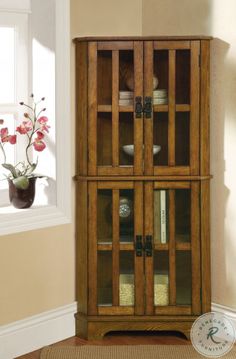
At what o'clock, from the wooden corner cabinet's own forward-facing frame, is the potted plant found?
The potted plant is roughly at 3 o'clock from the wooden corner cabinet.

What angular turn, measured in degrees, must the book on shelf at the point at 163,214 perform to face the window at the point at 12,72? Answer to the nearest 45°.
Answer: approximately 90° to its right

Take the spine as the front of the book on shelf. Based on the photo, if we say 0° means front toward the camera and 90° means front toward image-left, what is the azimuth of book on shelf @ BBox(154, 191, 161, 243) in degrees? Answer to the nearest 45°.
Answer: approximately 0°

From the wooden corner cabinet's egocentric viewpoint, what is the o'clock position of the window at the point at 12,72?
The window is roughly at 3 o'clock from the wooden corner cabinet.

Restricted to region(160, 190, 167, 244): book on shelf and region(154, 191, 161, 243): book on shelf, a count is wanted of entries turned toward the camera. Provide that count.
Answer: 2
